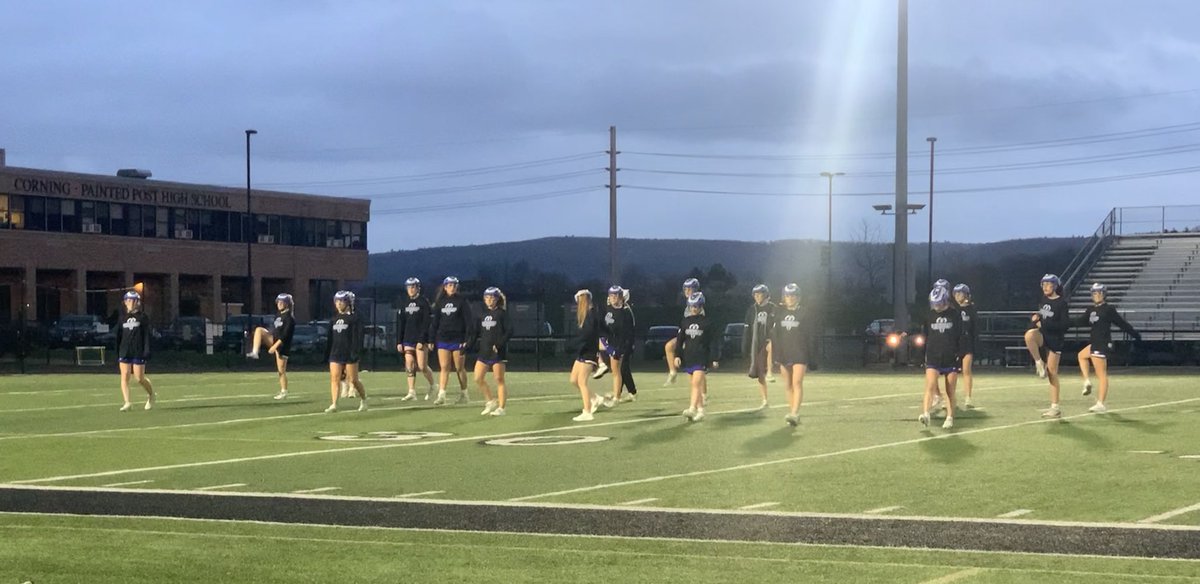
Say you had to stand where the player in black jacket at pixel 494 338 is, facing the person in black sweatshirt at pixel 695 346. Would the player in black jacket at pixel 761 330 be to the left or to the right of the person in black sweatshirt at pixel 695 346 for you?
left

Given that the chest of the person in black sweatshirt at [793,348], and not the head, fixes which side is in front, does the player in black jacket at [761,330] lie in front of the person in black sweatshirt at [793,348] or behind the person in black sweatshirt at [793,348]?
behind

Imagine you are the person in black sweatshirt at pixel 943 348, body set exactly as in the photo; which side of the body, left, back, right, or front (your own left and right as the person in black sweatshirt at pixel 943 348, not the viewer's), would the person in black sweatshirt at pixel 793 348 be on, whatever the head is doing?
right

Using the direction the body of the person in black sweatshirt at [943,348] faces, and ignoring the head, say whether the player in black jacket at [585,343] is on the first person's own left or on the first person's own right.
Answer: on the first person's own right

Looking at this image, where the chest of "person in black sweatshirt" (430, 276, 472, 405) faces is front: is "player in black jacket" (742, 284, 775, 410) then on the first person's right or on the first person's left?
on the first person's left

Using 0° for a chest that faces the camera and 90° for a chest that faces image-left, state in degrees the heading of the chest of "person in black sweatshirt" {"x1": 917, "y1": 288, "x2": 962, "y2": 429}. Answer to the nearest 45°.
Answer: approximately 0°
